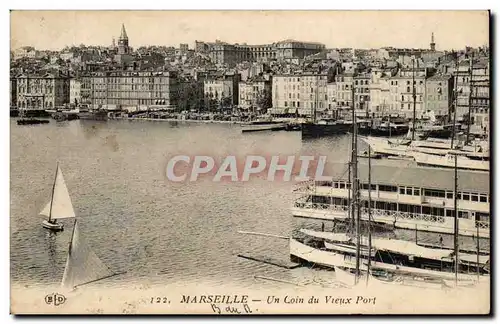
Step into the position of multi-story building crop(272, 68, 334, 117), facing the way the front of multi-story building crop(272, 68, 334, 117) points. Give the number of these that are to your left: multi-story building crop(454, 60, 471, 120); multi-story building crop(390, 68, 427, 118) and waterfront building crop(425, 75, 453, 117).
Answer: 3

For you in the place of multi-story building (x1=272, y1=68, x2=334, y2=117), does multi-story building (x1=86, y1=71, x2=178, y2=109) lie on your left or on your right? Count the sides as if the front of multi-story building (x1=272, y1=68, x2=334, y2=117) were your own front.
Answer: on your right

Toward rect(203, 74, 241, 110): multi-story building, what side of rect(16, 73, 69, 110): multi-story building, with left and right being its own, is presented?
left

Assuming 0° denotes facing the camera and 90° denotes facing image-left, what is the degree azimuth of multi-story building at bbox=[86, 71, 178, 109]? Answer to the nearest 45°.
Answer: approximately 0°

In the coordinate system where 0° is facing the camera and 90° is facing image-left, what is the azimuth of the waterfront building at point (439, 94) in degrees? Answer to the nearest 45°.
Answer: approximately 45°
